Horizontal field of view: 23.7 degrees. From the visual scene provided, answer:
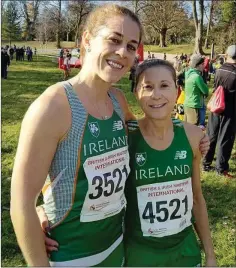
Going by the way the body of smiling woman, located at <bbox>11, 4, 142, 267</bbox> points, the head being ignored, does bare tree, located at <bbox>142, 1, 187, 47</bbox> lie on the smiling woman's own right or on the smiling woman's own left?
on the smiling woman's own left

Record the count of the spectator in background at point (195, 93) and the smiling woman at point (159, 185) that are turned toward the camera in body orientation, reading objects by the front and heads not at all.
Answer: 1

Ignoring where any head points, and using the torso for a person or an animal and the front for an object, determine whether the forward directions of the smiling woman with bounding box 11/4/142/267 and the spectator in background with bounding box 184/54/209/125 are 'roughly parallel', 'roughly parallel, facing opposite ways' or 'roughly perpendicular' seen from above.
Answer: roughly perpendicular

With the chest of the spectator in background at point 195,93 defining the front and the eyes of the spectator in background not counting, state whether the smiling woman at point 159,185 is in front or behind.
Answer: behind

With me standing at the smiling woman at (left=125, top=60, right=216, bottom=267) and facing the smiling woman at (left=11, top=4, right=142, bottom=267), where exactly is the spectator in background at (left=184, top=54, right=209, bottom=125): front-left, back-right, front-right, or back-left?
back-right

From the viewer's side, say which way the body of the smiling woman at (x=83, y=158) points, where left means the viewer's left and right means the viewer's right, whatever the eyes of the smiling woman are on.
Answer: facing the viewer and to the right of the viewer

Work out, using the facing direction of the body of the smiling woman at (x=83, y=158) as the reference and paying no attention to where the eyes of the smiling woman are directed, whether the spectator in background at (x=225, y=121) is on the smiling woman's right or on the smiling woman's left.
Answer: on the smiling woman's left

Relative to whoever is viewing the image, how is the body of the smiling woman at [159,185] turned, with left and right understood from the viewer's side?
facing the viewer

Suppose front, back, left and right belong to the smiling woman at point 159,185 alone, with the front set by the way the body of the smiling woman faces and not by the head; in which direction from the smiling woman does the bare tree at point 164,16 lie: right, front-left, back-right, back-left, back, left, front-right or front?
back
